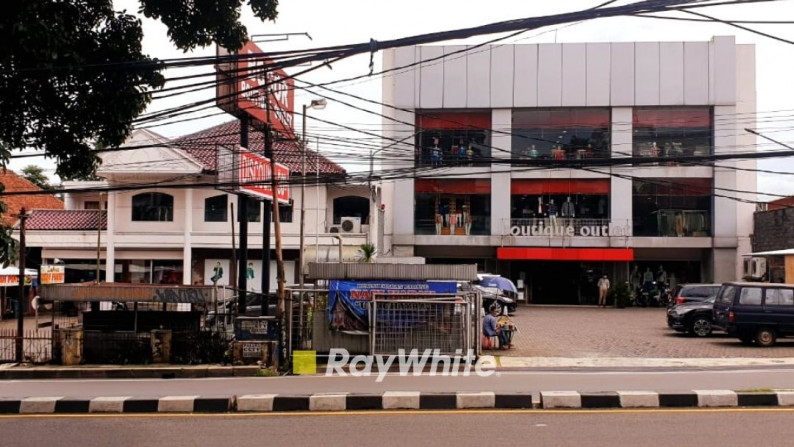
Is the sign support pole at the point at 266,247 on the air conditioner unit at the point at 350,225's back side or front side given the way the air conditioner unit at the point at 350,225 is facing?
on the front side

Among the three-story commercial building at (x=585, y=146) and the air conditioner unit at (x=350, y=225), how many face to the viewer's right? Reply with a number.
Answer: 0

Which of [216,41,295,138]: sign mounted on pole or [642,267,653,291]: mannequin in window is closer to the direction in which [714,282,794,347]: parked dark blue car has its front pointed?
the mannequin in window

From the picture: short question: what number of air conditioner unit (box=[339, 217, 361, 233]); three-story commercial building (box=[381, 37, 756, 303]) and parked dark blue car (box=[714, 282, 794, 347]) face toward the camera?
2

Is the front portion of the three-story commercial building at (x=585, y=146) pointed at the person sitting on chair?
yes

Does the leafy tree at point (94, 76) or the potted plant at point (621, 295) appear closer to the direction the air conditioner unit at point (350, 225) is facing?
the leafy tree

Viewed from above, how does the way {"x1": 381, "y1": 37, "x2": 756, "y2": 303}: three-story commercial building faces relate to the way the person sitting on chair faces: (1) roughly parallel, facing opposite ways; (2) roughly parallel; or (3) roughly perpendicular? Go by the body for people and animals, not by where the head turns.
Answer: roughly perpendicular

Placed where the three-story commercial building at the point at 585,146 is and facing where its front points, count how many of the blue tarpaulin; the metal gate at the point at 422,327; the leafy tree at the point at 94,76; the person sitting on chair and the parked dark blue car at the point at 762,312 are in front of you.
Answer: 5

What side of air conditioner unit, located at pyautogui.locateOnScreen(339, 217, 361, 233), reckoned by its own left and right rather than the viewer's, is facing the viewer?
front

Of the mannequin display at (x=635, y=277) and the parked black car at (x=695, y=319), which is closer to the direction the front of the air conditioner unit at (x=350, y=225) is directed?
the parked black car

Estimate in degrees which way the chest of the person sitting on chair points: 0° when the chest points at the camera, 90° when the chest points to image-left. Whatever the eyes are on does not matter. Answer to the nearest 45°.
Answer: approximately 270°

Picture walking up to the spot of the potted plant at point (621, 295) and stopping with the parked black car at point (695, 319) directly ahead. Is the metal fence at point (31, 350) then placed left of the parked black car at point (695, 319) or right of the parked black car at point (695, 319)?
right

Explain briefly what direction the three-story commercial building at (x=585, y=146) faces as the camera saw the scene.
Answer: facing the viewer

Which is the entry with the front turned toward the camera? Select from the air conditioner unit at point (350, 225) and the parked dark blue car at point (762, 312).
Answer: the air conditioner unit
